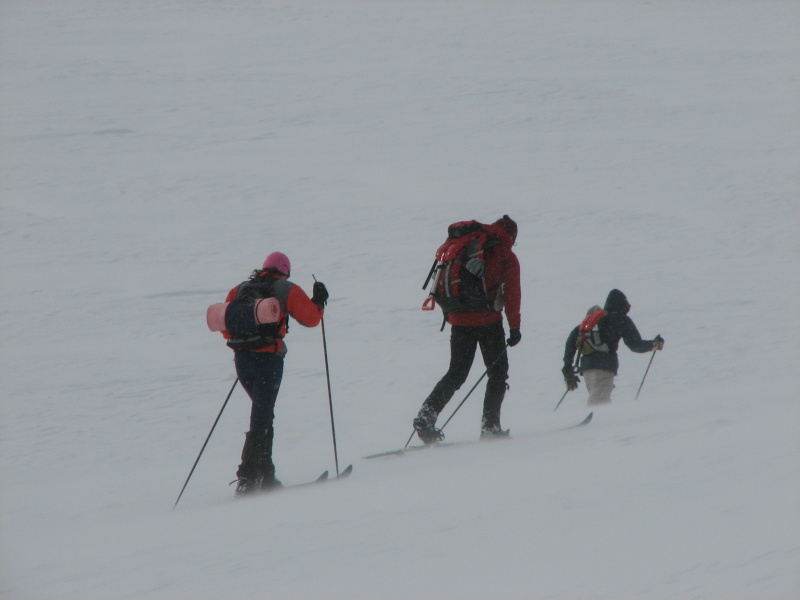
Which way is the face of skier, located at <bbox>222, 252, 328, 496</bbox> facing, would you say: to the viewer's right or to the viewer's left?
to the viewer's right

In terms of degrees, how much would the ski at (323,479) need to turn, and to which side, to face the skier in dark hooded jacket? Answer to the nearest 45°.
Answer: approximately 45° to its left

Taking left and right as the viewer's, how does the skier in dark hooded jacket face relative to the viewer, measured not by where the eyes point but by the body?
facing away from the viewer and to the right of the viewer

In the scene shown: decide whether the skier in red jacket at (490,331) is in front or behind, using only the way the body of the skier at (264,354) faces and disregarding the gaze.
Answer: in front

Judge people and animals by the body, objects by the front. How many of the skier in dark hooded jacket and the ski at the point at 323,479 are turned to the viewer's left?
0

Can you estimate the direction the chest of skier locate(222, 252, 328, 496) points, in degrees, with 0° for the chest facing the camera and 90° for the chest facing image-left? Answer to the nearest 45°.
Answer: approximately 225°

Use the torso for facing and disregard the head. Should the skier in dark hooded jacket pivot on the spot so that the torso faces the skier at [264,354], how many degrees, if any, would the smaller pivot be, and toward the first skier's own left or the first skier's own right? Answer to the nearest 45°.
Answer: approximately 180°

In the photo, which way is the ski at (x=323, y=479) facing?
to the viewer's right
